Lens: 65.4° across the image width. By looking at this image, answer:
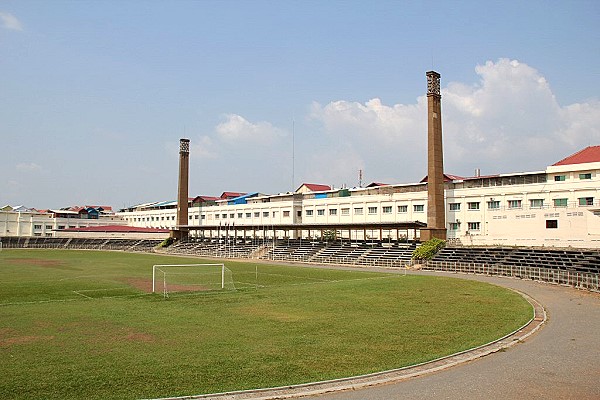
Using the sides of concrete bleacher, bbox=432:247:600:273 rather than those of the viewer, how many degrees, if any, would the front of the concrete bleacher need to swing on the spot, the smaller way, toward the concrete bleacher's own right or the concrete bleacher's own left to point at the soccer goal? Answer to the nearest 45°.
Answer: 0° — it already faces it

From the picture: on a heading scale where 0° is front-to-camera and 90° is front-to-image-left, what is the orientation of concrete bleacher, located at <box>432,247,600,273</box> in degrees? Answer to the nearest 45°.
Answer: approximately 45°

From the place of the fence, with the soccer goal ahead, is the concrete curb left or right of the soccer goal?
left

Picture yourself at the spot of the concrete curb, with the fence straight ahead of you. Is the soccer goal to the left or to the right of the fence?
left
